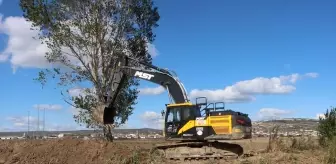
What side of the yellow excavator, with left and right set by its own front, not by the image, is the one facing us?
left

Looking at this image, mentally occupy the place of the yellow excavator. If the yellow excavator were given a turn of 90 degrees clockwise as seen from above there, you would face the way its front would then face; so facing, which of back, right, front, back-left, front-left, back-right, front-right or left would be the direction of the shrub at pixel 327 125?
front-right
